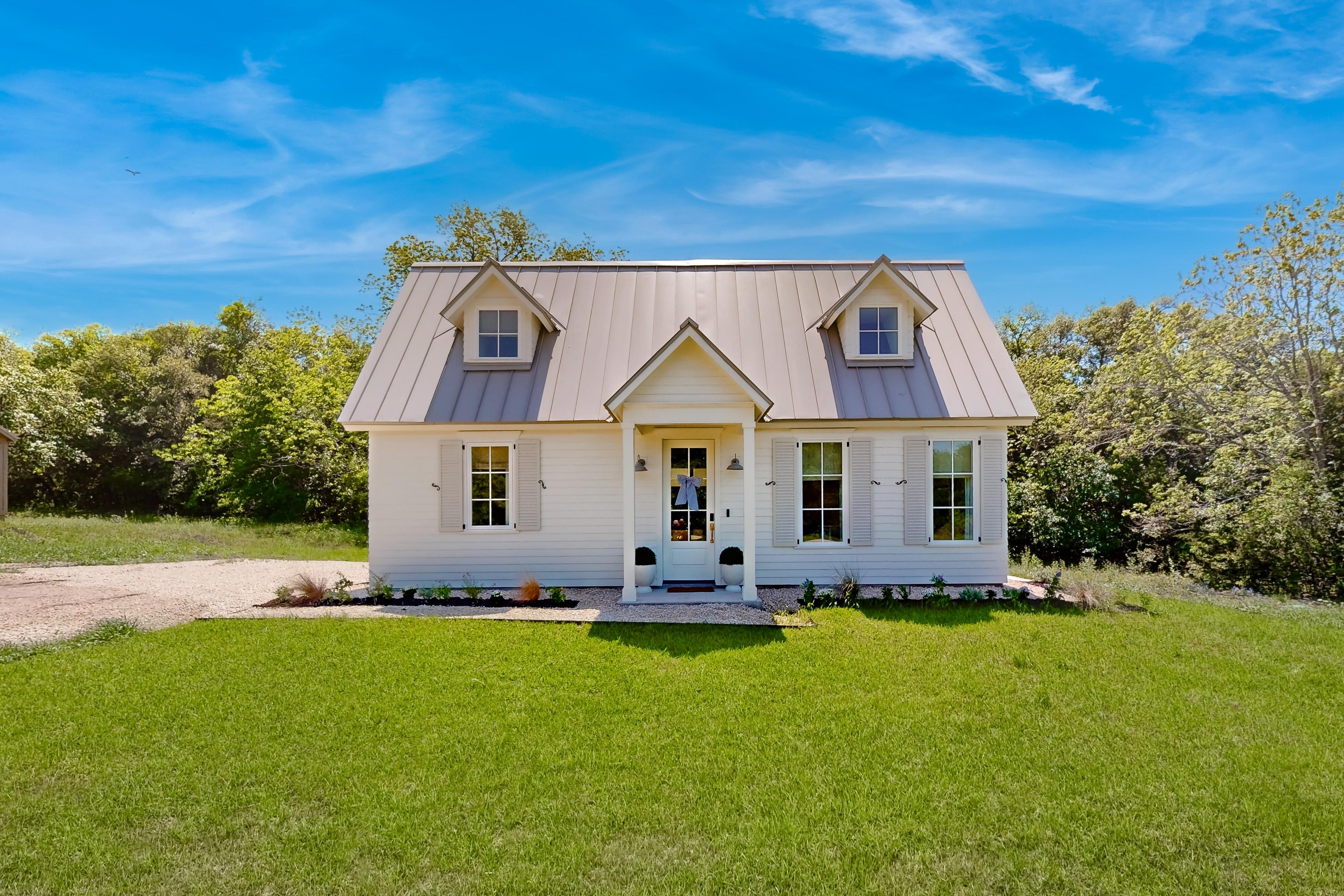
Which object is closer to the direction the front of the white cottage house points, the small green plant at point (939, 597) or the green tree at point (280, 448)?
the small green plant

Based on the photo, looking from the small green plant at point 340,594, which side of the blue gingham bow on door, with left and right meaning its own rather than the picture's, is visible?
right

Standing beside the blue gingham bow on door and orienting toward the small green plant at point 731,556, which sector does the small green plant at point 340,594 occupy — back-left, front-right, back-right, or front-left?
back-right

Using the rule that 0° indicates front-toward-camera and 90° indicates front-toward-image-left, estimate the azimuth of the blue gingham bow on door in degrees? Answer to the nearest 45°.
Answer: approximately 0°
